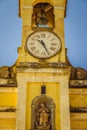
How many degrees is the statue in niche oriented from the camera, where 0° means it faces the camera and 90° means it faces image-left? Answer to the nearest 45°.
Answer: approximately 0°
